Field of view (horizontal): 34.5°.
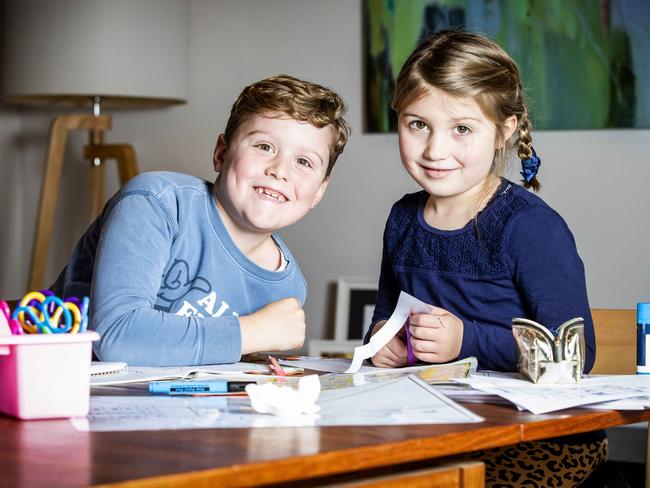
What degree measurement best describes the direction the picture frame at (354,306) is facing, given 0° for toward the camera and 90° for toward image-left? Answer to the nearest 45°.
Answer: approximately 0°

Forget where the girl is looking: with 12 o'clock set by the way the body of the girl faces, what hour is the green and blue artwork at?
The green and blue artwork is roughly at 5 o'clock from the girl.

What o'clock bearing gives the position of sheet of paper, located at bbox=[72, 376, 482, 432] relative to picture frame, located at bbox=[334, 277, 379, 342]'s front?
The sheet of paper is roughly at 12 o'clock from the picture frame.

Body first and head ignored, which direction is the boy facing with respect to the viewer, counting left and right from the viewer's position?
facing the viewer and to the right of the viewer

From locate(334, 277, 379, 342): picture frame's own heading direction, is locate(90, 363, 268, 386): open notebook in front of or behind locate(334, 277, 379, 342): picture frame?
in front

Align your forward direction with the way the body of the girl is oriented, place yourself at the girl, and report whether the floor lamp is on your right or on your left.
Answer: on your right

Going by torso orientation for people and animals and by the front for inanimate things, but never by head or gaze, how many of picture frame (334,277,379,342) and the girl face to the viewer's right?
0

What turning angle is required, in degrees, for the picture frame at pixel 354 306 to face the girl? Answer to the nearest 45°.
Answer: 0° — it already faces them

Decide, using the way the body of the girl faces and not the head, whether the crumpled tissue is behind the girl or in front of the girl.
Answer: in front

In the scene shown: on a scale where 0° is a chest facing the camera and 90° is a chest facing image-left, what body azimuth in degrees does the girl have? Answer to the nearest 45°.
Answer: approximately 45°
